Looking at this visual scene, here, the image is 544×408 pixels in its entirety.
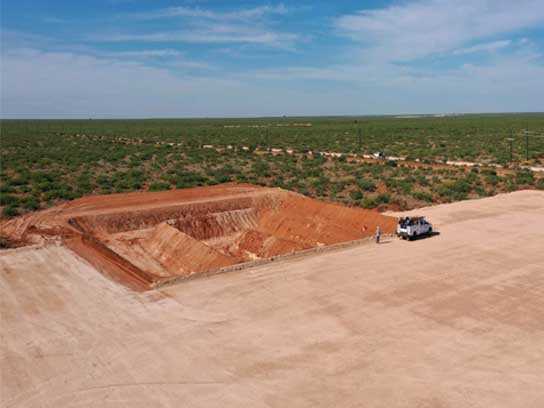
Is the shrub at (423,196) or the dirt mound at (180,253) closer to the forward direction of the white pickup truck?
the shrub

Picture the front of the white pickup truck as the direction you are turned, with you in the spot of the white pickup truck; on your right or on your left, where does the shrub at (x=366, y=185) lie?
on your left

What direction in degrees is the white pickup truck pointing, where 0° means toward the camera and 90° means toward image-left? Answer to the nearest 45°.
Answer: approximately 225°

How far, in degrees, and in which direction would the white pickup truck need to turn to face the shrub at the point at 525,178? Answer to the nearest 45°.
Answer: approximately 45° to its left

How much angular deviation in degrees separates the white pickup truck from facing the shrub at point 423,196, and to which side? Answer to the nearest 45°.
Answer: approximately 45° to its left
